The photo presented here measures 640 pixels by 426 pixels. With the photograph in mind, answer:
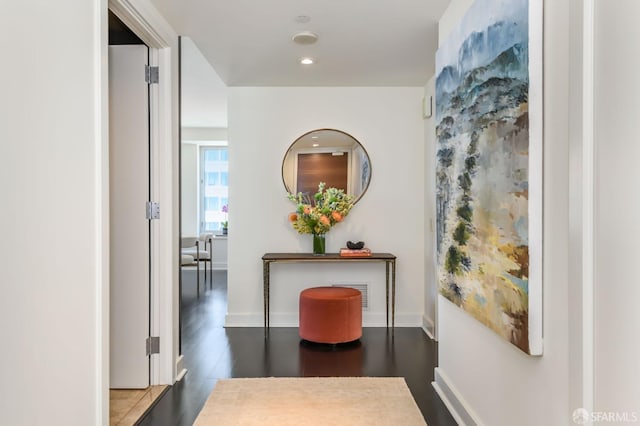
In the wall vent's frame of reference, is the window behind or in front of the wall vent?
behind

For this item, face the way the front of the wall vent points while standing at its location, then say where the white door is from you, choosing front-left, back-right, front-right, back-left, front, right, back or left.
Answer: front-right

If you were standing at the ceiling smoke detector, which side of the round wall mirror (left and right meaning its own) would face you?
front

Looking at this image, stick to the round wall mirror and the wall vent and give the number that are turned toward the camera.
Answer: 2

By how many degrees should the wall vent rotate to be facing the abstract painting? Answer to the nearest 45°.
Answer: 0° — it already faces it

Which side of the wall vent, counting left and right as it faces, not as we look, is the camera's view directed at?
front

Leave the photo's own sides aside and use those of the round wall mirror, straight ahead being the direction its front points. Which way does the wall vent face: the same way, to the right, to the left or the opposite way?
the same way
